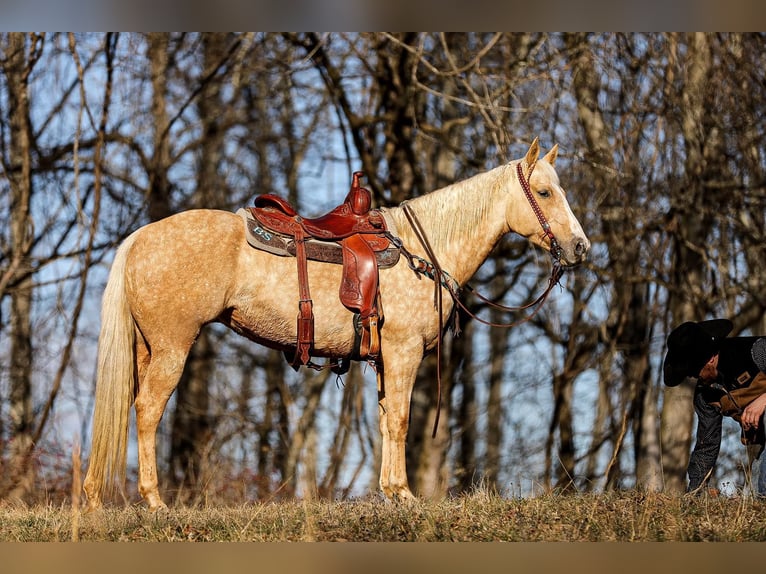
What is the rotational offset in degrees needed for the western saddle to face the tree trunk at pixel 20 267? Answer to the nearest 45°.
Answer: approximately 135° to its left

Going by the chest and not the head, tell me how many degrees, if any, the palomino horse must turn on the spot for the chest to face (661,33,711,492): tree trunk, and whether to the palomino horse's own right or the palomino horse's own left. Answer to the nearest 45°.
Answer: approximately 45° to the palomino horse's own left

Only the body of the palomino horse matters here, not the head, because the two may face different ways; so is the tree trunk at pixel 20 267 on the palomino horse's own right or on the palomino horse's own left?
on the palomino horse's own left

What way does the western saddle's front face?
to the viewer's right

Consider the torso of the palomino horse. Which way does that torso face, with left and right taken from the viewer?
facing to the right of the viewer
